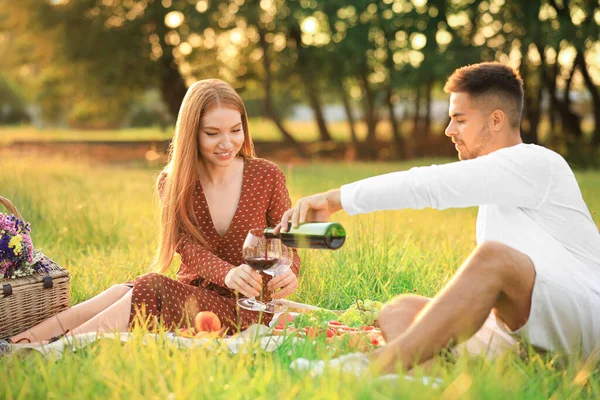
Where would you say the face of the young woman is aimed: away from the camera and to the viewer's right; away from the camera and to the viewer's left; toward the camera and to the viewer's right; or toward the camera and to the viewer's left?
toward the camera and to the viewer's right

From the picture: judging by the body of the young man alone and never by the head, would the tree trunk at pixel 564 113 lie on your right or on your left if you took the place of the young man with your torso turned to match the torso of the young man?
on your right

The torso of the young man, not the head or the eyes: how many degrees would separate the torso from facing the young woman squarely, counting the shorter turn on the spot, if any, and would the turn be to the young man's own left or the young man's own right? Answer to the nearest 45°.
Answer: approximately 45° to the young man's own right

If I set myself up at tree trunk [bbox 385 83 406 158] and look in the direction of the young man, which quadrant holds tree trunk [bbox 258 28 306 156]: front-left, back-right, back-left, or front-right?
back-right

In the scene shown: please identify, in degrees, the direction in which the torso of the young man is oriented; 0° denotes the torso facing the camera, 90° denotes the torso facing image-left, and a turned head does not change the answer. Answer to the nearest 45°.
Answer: approximately 90°

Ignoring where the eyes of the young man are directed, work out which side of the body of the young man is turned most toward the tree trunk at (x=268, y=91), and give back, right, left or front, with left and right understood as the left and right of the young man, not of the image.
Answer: right

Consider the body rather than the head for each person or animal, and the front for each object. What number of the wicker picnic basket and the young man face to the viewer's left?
1

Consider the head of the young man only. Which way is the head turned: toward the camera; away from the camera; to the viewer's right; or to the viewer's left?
to the viewer's left

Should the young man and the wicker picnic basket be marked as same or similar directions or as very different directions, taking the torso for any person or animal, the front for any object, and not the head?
very different directions

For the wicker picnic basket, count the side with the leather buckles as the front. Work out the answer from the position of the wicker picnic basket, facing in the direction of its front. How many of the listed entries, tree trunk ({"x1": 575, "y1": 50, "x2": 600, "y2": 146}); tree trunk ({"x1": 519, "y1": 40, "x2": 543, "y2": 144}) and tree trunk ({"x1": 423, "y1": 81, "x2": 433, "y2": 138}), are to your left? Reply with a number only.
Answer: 3
